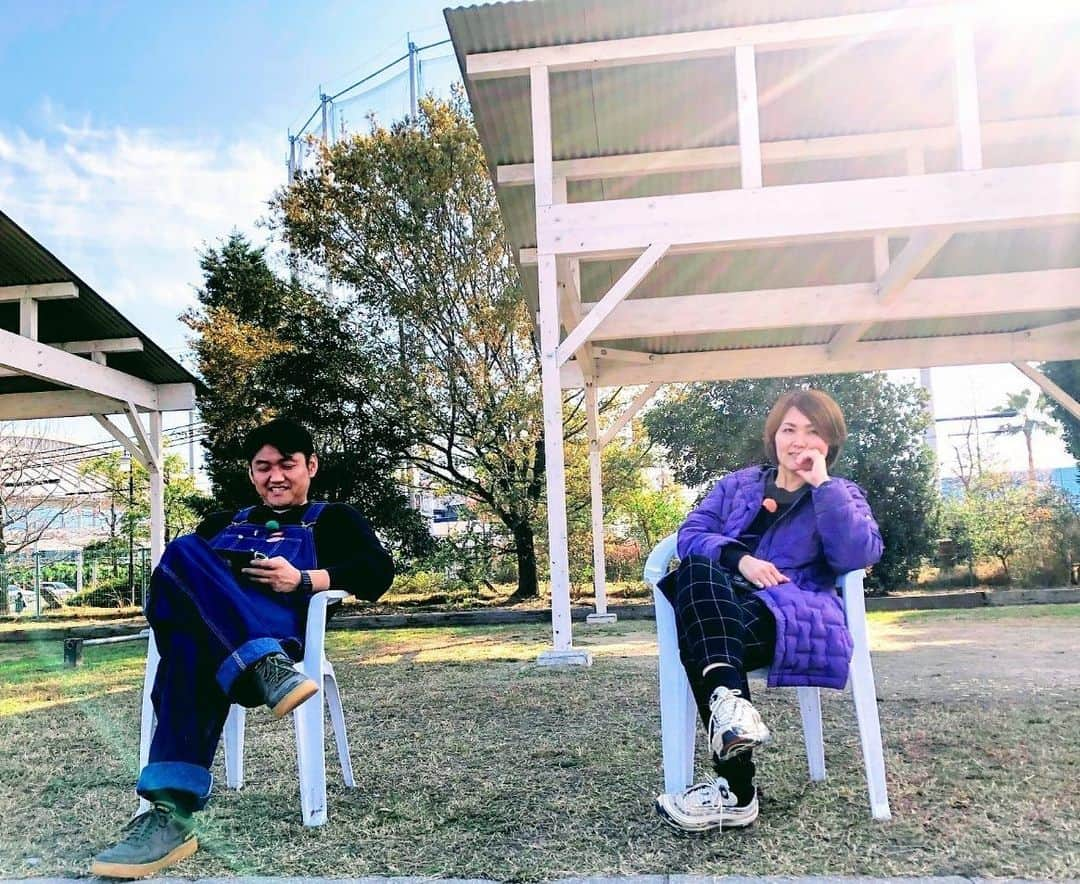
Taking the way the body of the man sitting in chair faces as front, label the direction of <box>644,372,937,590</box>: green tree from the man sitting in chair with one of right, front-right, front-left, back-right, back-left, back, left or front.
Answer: back

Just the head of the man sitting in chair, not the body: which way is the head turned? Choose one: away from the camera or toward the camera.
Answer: toward the camera

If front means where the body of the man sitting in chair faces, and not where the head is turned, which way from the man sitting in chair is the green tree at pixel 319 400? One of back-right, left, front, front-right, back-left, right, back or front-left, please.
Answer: back-right

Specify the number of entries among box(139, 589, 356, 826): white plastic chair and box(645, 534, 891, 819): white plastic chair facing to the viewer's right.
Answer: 0

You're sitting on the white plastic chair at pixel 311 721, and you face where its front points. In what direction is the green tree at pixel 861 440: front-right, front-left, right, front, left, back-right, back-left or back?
back

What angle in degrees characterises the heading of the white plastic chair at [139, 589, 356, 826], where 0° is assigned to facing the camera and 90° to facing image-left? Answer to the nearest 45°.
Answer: approximately 45°

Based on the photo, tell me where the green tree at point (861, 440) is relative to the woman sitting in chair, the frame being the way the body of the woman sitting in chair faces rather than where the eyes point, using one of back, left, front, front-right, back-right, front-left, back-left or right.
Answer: back-right

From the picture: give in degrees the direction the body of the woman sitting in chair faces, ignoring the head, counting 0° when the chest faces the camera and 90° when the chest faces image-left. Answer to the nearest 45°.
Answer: approximately 45°

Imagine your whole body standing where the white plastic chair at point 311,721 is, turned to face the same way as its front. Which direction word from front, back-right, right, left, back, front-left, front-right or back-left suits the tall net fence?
back-right

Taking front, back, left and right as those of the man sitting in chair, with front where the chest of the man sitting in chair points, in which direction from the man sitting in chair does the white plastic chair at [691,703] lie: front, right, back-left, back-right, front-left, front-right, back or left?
back-left

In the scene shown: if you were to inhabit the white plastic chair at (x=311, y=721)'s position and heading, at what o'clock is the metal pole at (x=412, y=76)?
The metal pole is roughly at 5 o'clock from the white plastic chair.

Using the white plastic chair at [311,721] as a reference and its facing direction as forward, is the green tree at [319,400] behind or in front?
behind

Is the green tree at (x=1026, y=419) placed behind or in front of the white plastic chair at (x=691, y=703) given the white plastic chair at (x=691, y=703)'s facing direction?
behind

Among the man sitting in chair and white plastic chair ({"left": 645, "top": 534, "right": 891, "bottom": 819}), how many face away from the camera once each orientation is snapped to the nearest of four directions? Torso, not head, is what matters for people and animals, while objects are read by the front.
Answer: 0

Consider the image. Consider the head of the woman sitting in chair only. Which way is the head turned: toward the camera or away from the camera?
toward the camera

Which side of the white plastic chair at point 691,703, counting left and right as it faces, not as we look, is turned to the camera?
front

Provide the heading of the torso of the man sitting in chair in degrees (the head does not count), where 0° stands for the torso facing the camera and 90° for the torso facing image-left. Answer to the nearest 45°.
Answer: approximately 45°

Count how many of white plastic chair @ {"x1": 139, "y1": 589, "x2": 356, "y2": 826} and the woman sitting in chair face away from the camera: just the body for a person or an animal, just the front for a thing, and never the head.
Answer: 0
